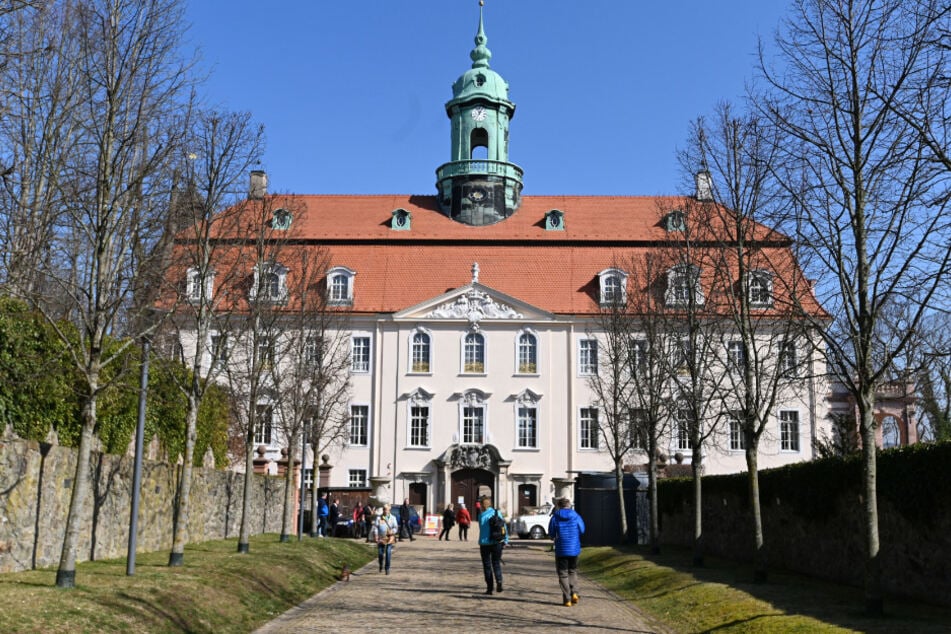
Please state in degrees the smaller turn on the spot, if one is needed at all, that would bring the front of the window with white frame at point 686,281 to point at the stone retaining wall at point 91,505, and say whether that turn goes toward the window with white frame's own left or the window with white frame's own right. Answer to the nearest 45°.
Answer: approximately 45° to the window with white frame's own right

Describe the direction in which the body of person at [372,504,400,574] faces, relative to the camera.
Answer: toward the camera

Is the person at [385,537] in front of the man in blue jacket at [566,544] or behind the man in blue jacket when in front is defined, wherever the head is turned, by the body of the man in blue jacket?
in front

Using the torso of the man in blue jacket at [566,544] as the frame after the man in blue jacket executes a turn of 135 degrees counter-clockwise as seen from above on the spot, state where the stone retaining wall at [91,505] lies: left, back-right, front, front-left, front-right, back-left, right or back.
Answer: front-right

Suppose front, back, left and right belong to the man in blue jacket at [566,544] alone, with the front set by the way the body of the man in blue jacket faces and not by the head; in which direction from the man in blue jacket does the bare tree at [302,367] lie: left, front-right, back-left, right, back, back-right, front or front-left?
front-left

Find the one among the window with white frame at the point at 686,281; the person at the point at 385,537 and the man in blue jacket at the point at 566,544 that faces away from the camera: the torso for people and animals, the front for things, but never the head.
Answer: the man in blue jacket

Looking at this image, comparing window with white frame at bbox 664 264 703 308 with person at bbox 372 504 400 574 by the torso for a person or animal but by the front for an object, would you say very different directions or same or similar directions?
same or similar directions

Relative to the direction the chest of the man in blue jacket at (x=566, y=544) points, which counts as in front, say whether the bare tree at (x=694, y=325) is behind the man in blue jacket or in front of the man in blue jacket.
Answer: in front

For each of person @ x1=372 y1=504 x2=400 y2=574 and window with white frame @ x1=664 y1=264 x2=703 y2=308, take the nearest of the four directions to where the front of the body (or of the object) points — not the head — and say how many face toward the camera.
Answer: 2

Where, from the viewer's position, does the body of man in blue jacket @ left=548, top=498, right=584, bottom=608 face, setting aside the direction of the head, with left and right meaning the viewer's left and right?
facing away from the viewer

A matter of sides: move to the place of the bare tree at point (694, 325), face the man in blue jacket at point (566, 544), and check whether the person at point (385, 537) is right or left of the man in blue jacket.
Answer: right

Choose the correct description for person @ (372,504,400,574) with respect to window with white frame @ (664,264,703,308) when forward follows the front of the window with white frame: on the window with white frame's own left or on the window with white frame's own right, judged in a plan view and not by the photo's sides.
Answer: on the window with white frame's own right

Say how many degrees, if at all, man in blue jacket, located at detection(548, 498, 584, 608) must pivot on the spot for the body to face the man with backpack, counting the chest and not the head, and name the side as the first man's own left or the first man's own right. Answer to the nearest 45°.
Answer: approximately 45° to the first man's own left

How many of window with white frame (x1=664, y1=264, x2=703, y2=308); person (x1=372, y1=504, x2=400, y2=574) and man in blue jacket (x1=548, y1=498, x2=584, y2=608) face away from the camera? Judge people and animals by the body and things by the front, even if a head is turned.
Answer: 1

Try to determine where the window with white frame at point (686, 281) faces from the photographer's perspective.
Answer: facing the viewer

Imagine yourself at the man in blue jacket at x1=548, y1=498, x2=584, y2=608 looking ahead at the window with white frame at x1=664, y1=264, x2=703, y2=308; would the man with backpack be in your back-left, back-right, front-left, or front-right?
front-left

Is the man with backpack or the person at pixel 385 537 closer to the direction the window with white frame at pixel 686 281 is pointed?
the man with backpack
